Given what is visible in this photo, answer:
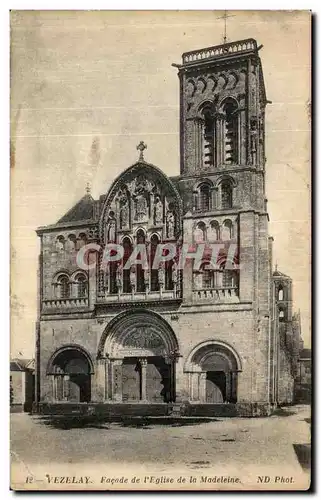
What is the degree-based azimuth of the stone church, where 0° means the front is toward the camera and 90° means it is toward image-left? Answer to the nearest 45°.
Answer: approximately 0°
